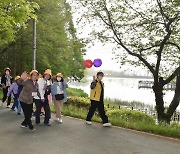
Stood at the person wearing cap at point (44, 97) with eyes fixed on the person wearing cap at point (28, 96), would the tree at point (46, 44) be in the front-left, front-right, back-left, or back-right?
back-right

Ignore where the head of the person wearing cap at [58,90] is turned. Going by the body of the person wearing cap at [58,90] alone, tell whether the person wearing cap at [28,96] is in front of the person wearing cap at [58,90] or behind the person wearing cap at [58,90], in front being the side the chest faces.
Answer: in front

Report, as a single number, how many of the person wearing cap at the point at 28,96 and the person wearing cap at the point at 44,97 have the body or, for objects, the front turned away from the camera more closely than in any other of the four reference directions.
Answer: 0

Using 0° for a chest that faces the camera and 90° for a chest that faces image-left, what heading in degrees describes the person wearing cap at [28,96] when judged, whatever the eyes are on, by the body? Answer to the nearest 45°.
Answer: approximately 315°

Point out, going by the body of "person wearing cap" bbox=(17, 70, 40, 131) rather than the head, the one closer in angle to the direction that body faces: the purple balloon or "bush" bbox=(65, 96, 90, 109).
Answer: the purple balloon

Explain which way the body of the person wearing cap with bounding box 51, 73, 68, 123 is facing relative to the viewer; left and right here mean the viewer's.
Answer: facing the viewer

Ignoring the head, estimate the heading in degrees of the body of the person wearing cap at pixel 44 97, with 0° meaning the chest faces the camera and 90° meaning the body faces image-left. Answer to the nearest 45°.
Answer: approximately 315°

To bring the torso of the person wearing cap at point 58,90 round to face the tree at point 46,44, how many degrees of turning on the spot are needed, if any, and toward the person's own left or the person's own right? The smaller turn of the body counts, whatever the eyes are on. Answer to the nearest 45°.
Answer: approximately 180°

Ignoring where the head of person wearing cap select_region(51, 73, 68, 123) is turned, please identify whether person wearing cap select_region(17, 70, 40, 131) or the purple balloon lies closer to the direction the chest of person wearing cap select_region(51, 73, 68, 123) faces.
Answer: the person wearing cap

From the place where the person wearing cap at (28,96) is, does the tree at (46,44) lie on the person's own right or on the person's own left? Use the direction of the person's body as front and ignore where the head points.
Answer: on the person's own left

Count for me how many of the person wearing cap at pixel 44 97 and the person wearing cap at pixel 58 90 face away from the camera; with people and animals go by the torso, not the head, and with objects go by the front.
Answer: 0

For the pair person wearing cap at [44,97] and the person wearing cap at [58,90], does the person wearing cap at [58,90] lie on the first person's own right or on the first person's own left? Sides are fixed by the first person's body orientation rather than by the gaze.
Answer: on the first person's own left

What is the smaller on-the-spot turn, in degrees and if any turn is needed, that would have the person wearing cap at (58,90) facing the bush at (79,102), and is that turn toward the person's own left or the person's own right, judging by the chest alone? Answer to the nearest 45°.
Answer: approximately 180°
